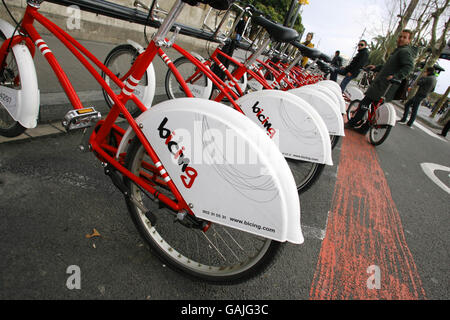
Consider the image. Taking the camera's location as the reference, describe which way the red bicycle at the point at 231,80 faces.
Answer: facing away from the viewer and to the left of the viewer

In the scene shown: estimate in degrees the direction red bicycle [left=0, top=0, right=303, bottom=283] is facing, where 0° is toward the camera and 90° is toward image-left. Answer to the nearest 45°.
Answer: approximately 135°

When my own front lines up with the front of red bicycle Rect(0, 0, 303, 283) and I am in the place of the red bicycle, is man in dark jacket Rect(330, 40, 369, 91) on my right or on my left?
on my right

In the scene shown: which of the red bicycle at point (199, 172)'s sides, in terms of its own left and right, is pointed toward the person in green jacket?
right

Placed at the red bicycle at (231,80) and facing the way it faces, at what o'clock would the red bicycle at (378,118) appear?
the red bicycle at (378,118) is roughly at 3 o'clock from the red bicycle at (231,80).

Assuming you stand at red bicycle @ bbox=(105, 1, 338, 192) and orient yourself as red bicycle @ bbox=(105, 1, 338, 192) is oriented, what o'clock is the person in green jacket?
The person in green jacket is roughly at 3 o'clock from the red bicycle.
